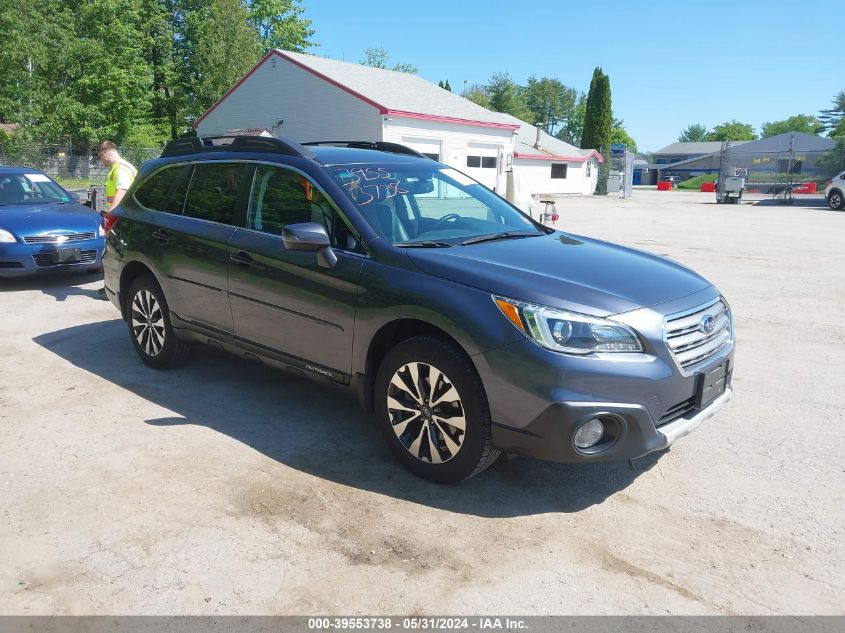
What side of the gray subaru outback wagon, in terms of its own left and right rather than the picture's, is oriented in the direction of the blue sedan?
back

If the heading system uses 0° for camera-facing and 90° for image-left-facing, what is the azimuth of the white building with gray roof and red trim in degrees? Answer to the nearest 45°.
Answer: approximately 315°

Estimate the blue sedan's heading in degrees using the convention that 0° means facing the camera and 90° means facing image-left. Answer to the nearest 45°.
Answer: approximately 315°

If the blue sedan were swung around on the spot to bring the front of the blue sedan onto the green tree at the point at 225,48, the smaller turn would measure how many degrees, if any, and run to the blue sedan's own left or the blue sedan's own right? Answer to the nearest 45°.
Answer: approximately 135° to the blue sedan's own left

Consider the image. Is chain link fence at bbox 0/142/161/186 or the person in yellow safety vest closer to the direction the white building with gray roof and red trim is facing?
the person in yellow safety vest

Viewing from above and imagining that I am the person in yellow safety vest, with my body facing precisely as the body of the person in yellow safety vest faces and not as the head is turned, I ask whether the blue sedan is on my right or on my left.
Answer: on my right

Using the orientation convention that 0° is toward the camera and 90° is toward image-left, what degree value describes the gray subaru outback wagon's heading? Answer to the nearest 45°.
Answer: approximately 315°

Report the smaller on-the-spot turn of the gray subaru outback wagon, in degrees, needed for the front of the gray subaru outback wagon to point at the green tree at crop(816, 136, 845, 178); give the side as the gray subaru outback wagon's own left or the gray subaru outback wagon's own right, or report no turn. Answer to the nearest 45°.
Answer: approximately 90° to the gray subaru outback wagon's own left
